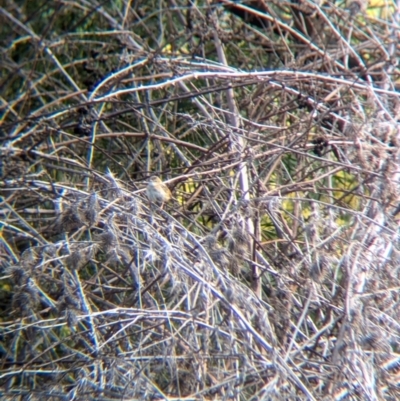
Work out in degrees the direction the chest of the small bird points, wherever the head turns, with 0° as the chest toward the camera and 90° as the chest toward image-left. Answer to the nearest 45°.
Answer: approximately 45°
